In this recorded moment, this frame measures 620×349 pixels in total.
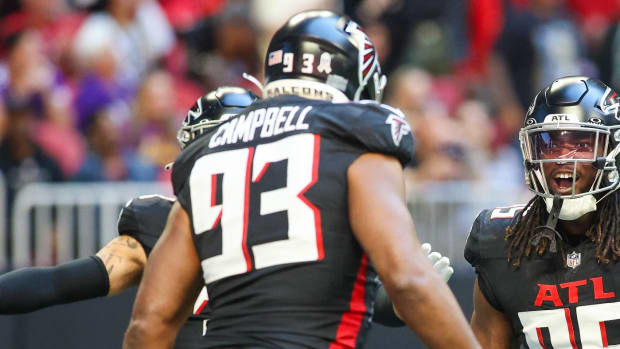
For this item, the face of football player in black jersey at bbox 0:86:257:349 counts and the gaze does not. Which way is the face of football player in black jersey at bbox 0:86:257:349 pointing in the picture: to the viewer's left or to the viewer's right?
to the viewer's left

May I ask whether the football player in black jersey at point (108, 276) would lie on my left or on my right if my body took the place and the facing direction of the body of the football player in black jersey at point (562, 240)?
on my right

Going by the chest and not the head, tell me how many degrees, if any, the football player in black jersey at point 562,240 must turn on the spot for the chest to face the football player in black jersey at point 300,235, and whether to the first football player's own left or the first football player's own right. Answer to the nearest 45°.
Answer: approximately 45° to the first football player's own right

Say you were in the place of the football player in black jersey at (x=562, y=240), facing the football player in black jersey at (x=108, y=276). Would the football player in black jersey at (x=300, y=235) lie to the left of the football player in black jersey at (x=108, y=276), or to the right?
left

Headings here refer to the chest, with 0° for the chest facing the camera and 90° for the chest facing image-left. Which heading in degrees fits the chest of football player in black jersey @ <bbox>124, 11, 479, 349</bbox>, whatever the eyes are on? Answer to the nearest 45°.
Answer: approximately 225°

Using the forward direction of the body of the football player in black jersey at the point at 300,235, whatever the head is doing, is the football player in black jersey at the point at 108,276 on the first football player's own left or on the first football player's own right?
on the first football player's own left

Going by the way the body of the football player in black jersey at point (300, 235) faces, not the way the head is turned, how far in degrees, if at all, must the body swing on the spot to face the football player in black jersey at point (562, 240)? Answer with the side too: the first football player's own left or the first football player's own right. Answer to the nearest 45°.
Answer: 0° — they already face them

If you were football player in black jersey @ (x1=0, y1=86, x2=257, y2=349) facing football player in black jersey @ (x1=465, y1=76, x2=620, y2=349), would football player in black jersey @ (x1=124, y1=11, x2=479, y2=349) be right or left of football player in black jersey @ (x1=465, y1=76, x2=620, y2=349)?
right

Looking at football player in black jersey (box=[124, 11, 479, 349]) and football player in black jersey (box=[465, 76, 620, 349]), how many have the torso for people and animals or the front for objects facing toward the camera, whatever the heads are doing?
1
